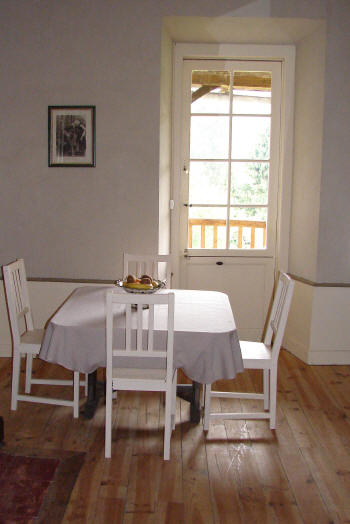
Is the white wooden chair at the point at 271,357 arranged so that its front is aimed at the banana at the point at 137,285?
yes

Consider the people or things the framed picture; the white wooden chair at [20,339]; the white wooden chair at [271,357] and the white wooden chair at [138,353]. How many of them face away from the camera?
1

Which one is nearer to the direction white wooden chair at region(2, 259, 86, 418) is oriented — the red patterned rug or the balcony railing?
the balcony railing

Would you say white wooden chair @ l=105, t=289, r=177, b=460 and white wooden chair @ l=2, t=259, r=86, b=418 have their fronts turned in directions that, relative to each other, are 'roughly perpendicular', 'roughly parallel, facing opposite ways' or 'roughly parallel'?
roughly perpendicular

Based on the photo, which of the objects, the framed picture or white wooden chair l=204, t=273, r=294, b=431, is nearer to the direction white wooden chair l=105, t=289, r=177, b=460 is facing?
the framed picture

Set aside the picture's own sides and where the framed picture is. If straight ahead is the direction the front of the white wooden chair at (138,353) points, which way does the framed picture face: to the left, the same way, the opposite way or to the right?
the opposite way

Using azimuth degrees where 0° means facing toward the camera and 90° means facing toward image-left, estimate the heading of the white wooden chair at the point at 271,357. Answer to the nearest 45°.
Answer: approximately 90°

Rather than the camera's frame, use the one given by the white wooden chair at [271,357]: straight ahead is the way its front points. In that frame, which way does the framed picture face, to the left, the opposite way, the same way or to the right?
to the left

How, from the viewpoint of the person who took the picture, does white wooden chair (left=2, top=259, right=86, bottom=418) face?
facing to the right of the viewer

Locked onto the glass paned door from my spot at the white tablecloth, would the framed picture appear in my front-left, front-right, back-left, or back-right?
front-left

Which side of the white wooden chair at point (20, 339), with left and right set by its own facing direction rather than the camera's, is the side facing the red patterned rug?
right

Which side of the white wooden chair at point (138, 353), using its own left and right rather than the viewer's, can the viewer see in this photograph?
back

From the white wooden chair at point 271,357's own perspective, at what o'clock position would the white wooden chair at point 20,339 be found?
the white wooden chair at point 20,339 is roughly at 12 o'clock from the white wooden chair at point 271,357.

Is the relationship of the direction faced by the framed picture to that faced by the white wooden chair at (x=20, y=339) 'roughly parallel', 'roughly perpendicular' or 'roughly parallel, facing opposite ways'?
roughly perpendicular

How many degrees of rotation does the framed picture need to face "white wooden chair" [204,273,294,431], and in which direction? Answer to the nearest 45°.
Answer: approximately 45° to its left

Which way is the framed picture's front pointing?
toward the camera
